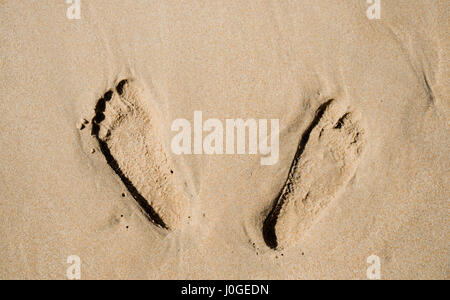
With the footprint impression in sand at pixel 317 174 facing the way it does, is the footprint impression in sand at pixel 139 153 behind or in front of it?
behind

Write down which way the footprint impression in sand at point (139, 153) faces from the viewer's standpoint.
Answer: facing away from the viewer and to the left of the viewer

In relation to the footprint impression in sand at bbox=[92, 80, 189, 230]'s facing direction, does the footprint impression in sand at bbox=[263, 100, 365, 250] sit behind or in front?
behind

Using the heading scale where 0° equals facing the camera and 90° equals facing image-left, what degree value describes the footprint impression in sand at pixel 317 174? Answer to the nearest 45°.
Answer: approximately 225°
